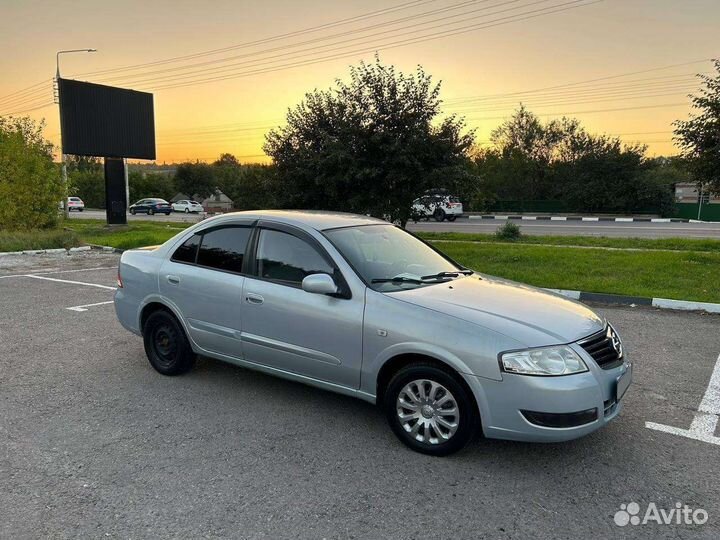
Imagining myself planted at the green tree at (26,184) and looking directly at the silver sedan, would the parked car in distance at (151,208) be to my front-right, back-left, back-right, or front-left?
back-left

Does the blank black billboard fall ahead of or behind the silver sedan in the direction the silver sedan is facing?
behind

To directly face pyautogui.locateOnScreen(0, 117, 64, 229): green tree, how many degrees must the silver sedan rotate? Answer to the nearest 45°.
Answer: approximately 180°

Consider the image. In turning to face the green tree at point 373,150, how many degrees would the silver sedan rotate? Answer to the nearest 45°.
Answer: approximately 135° to its left

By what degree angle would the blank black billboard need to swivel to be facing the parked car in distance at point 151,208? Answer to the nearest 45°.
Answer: approximately 135° to its left

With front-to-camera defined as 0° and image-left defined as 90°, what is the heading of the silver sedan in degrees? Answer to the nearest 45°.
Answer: approximately 315°

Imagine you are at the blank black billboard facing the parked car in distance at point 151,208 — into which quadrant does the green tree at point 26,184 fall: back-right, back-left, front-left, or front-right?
back-left
